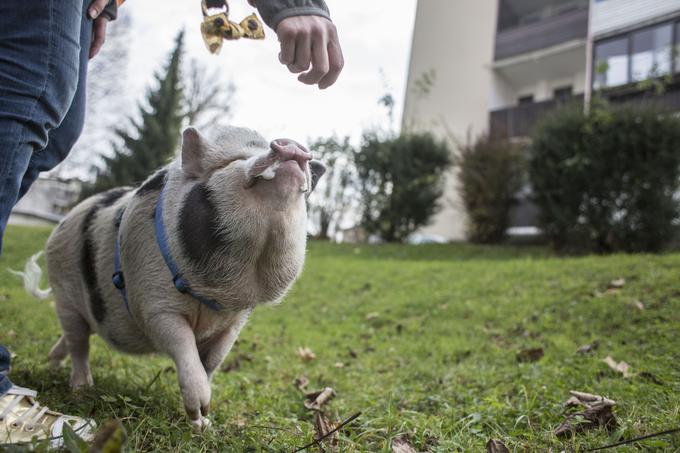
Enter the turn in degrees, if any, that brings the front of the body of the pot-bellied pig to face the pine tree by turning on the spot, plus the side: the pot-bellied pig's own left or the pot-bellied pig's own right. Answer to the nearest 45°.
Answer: approximately 135° to the pot-bellied pig's own left

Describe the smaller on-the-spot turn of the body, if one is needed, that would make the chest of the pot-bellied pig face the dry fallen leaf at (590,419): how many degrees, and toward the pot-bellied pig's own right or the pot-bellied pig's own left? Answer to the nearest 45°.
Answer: approximately 45° to the pot-bellied pig's own left

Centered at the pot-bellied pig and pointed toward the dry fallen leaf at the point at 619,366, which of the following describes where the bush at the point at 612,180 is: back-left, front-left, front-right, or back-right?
front-left

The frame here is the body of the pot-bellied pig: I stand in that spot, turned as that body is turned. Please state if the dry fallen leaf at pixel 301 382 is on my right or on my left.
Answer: on my left

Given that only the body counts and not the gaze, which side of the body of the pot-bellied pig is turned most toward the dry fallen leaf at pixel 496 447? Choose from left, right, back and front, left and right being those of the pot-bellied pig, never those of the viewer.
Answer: front

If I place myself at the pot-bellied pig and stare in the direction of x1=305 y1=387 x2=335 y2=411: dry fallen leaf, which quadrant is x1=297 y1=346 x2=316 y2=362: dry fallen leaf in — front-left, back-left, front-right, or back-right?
front-left

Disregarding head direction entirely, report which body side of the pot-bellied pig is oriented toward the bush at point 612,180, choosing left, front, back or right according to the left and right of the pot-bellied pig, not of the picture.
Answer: left

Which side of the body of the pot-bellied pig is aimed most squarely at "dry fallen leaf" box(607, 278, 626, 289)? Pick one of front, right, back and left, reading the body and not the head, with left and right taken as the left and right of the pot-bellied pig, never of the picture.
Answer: left

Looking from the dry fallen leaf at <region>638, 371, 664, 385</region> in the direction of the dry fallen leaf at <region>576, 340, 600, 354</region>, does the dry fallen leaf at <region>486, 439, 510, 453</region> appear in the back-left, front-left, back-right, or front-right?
back-left

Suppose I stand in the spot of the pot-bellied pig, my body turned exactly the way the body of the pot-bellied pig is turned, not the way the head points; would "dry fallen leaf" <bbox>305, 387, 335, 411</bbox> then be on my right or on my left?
on my left

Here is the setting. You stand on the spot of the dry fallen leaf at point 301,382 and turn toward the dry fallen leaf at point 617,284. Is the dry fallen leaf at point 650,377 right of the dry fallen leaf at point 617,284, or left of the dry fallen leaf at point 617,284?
right

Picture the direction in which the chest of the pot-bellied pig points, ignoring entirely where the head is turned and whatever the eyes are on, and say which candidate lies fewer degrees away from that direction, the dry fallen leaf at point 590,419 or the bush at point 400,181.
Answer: the dry fallen leaf

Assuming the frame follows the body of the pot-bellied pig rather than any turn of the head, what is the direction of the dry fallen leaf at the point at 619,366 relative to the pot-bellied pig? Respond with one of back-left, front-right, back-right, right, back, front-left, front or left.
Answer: front-left

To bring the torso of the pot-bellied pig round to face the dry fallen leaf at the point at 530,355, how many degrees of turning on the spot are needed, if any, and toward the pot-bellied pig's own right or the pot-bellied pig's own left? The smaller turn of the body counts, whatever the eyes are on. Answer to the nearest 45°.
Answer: approximately 90° to the pot-bellied pig's own left

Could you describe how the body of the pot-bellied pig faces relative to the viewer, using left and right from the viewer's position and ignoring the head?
facing the viewer and to the right of the viewer

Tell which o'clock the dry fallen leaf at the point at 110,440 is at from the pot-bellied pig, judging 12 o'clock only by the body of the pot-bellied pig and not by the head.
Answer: The dry fallen leaf is roughly at 2 o'clock from the pot-bellied pig.
